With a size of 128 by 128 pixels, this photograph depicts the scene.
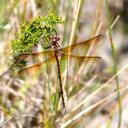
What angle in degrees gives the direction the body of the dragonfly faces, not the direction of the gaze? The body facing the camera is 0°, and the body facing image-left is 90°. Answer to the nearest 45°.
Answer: approximately 180°
